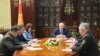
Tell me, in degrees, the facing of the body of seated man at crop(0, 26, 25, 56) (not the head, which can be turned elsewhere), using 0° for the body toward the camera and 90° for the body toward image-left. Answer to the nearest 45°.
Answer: approximately 270°
